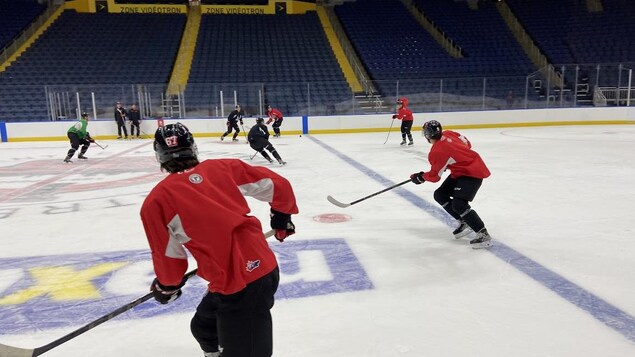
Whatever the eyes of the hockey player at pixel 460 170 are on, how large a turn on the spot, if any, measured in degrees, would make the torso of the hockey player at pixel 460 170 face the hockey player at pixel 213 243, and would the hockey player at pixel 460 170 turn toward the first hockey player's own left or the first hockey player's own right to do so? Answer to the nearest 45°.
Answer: approximately 90° to the first hockey player's own left

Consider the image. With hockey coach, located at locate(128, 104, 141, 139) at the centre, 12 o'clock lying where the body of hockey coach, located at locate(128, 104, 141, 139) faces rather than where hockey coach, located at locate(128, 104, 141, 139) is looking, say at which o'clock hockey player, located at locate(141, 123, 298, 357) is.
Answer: hockey player, located at locate(141, 123, 298, 357) is roughly at 12 o'clock from hockey coach, located at locate(128, 104, 141, 139).

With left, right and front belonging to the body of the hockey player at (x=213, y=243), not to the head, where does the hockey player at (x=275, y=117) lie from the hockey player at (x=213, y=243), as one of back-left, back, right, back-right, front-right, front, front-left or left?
front-right

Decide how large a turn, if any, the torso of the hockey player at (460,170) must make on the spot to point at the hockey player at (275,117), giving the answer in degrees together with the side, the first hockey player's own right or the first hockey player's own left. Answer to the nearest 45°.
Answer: approximately 45° to the first hockey player's own right

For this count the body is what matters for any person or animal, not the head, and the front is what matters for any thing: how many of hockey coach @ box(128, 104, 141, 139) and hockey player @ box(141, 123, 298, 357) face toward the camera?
1

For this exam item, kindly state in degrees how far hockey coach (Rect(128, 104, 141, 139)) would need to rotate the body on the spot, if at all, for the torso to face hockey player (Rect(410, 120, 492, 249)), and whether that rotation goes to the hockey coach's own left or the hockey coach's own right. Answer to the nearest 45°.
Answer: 0° — they already face them

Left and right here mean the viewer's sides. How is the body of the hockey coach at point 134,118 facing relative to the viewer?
facing the viewer

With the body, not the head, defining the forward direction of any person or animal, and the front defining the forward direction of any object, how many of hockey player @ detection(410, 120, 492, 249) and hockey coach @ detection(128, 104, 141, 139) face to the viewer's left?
1

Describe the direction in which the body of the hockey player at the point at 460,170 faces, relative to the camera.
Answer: to the viewer's left

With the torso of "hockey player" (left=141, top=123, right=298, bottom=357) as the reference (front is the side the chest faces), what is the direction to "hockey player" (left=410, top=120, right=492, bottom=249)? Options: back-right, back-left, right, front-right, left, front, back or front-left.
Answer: right

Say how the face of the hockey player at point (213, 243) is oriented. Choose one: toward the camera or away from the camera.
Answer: away from the camera
